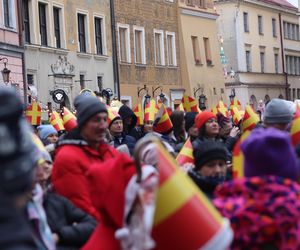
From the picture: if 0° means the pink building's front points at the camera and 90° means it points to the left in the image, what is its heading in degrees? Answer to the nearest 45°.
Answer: approximately 315°

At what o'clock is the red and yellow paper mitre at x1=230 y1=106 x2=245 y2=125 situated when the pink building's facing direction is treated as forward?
The red and yellow paper mitre is roughly at 1 o'clock from the pink building.

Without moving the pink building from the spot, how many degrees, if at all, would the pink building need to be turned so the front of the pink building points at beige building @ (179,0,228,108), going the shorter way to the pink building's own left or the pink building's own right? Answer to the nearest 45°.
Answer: approximately 90° to the pink building's own left

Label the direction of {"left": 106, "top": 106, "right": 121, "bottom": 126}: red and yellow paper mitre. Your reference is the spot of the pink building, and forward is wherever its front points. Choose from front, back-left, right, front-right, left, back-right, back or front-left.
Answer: front-right
